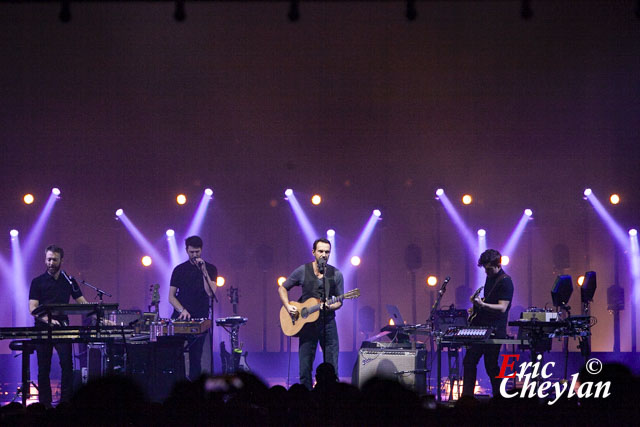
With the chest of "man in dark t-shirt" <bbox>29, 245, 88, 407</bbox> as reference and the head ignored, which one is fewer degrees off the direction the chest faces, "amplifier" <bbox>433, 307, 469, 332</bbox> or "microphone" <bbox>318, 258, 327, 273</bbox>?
the microphone

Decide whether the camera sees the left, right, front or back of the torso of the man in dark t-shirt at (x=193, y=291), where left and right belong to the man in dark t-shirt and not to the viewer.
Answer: front

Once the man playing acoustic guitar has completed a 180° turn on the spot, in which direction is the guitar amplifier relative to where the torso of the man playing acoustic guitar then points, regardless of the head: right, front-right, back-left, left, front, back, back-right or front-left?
front-right

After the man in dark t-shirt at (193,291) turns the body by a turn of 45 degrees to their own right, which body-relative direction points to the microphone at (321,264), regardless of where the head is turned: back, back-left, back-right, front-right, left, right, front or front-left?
left

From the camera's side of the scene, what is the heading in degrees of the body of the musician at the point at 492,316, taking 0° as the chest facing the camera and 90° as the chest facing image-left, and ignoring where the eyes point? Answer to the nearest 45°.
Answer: approximately 45°

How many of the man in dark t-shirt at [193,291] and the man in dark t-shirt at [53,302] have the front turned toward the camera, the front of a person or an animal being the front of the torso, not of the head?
2

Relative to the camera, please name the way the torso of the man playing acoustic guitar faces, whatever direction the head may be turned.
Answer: toward the camera

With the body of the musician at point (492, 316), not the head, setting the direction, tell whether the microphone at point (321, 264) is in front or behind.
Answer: in front

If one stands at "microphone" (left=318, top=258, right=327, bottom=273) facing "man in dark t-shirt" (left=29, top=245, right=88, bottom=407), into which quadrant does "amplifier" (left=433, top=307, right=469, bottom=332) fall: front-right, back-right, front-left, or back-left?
back-right

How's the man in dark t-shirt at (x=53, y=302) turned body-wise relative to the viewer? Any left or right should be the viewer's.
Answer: facing the viewer

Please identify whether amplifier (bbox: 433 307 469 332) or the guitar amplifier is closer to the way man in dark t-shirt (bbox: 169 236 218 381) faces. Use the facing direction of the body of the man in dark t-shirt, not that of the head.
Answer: the guitar amplifier
